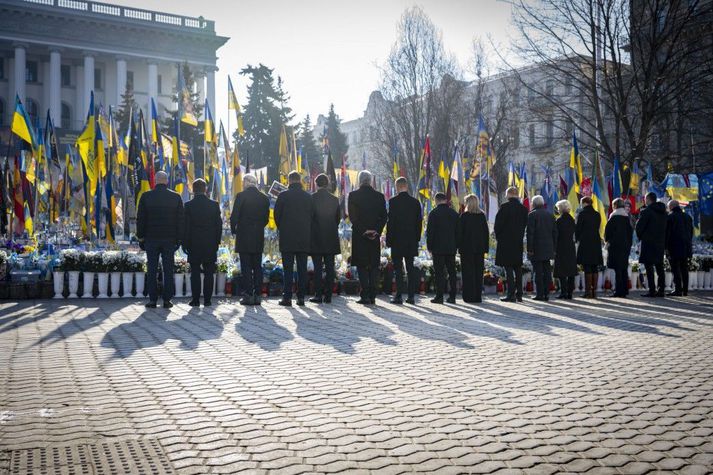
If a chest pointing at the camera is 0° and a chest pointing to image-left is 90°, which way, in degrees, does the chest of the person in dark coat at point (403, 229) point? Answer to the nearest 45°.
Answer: approximately 180°

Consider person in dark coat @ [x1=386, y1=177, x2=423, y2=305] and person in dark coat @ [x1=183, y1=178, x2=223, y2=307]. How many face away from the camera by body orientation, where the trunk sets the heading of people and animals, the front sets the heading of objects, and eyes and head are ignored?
2

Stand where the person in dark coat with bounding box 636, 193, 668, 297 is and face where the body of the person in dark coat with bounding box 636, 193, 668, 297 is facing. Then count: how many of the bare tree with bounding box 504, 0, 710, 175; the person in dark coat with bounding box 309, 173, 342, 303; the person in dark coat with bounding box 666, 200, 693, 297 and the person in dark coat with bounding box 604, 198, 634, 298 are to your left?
2

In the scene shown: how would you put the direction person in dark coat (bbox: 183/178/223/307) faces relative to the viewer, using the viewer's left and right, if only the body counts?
facing away from the viewer

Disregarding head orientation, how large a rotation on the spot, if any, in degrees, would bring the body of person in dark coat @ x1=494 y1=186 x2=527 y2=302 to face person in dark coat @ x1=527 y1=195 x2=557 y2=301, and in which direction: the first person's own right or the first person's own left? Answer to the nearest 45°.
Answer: approximately 90° to the first person's own right

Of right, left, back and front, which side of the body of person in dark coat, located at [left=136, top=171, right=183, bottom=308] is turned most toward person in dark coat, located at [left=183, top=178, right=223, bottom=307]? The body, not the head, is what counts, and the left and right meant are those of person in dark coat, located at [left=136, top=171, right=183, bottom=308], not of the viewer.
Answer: right

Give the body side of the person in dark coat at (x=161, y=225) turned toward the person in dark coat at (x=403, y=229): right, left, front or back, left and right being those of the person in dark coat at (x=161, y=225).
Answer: right

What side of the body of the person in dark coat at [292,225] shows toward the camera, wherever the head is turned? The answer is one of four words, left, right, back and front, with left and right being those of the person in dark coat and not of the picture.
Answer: back

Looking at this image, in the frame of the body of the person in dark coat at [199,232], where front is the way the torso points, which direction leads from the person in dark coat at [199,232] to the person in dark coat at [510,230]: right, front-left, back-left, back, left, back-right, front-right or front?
right

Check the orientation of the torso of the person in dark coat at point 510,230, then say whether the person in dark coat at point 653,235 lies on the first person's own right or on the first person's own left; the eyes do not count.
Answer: on the first person's own right

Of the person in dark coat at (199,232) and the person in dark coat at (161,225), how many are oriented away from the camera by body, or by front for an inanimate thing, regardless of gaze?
2

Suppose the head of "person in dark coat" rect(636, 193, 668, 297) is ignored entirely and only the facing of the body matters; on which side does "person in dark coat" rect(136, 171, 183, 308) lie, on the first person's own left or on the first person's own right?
on the first person's own left

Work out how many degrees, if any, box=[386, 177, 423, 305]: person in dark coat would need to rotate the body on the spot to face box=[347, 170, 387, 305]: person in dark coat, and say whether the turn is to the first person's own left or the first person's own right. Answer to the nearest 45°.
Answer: approximately 135° to the first person's own left

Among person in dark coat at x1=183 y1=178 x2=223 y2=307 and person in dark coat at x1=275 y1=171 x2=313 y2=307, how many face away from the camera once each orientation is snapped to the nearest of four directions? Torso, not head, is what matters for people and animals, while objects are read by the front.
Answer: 2

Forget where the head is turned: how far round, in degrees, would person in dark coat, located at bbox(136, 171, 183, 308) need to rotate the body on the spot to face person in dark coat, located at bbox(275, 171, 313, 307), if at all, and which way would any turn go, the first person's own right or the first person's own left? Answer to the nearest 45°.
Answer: approximately 90° to the first person's own right
